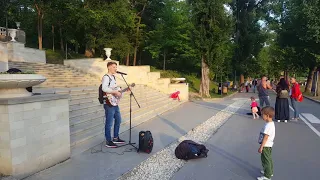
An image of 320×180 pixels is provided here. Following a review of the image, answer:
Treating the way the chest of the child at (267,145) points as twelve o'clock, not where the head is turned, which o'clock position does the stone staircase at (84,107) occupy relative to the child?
The stone staircase is roughly at 1 o'clock from the child.

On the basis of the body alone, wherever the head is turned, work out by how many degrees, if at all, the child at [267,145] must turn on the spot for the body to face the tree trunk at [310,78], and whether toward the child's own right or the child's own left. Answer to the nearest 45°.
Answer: approximately 90° to the child's own right

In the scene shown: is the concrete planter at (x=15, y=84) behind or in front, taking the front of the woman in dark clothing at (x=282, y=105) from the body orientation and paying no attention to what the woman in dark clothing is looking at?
behind

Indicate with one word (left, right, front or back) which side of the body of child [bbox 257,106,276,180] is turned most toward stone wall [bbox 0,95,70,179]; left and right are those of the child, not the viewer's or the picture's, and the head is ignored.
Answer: front

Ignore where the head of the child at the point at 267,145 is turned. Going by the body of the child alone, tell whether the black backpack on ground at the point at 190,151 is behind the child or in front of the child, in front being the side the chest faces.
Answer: in front

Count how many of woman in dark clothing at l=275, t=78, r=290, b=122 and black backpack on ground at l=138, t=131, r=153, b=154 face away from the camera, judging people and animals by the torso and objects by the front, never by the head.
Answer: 1

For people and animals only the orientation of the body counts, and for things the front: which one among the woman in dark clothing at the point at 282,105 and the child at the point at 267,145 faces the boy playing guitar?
the child

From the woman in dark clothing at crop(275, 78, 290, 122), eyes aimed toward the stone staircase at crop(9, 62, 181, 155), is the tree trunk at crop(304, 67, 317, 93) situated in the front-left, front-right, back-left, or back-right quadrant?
back-right

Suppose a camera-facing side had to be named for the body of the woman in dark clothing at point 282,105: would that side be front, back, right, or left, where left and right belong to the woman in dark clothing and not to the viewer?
back

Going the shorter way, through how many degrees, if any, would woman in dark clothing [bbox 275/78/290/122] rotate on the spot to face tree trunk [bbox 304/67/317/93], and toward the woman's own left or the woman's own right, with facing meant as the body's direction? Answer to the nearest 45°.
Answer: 0° — they already face it

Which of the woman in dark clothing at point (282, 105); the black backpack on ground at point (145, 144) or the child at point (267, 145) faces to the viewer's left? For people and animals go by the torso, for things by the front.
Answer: the child

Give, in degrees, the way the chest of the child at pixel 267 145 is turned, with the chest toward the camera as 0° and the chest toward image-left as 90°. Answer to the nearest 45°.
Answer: approximately 90°

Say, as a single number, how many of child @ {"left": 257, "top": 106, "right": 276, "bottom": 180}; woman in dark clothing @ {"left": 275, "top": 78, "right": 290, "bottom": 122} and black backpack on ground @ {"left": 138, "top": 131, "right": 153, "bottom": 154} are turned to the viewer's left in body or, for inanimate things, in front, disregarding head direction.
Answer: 1
